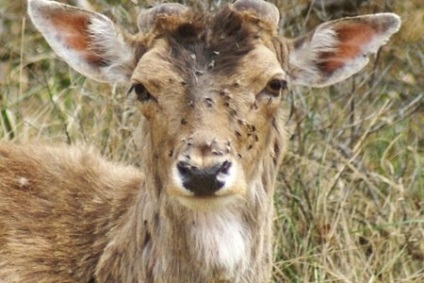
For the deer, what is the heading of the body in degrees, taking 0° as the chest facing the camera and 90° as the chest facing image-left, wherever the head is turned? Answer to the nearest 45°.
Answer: approximately 315°
